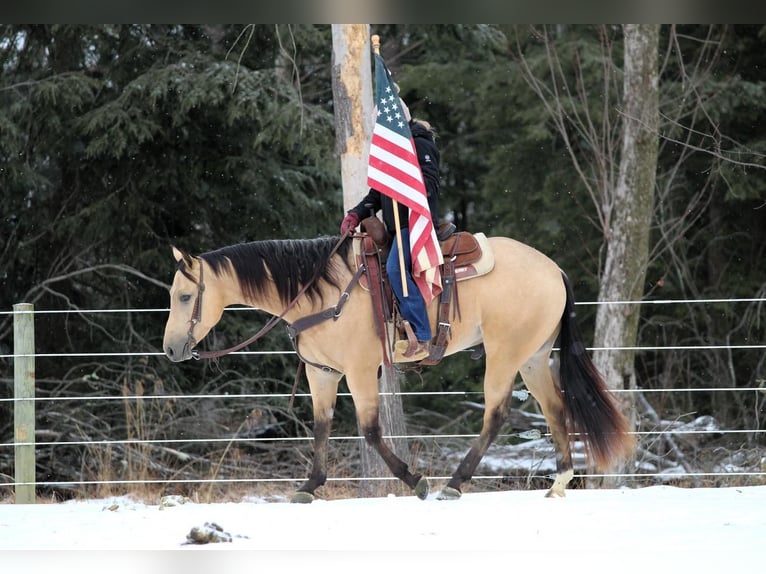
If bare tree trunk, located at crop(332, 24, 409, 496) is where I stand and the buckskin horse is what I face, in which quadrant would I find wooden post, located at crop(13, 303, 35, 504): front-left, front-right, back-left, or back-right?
front-right

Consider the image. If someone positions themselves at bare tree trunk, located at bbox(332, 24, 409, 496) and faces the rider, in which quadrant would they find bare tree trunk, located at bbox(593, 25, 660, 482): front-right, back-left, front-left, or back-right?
back-left

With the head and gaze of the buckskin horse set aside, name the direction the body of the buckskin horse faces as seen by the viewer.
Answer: to the viewer's left

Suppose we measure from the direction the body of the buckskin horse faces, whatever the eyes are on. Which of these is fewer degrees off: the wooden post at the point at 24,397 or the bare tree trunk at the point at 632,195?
the wooden post

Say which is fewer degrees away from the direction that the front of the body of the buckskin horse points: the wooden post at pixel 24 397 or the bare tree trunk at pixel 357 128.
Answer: the wooden post

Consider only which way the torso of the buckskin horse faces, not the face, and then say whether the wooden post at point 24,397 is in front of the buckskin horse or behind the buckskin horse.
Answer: in front

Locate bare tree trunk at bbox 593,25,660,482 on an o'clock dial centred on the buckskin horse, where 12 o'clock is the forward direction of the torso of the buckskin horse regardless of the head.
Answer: The bare tree trunk is roughly at 4 o'clock from the buckskin horse.

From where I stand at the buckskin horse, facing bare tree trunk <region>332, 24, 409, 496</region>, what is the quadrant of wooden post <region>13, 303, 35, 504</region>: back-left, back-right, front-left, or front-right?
front-left

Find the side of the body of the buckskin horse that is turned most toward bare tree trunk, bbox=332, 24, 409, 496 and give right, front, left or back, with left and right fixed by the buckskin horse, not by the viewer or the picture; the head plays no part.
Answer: right

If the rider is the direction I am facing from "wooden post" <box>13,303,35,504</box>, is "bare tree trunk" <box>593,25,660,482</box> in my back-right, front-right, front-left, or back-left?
front-left
